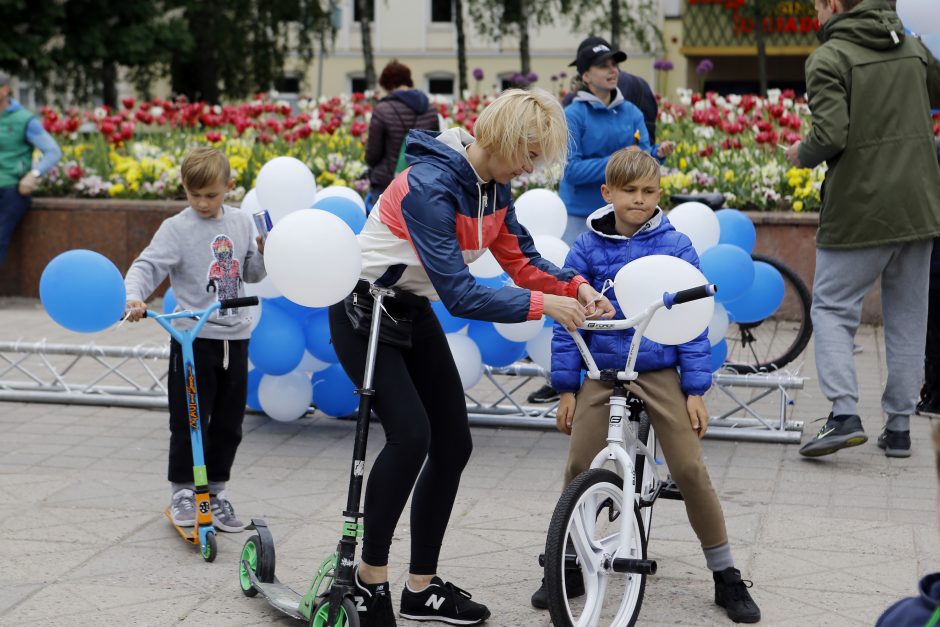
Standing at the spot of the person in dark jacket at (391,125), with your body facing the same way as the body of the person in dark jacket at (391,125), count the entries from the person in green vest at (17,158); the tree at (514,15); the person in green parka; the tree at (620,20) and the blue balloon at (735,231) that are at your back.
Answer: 2

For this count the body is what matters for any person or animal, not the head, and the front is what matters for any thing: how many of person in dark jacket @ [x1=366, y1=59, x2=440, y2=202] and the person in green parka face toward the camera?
0

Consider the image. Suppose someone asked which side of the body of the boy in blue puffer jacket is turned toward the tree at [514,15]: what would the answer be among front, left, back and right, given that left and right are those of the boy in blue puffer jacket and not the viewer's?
back

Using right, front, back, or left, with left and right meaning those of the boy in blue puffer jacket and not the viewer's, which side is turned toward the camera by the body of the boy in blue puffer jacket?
front

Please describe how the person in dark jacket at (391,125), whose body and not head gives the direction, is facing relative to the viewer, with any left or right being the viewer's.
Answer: facing away from the viewer and to the left of the viewer

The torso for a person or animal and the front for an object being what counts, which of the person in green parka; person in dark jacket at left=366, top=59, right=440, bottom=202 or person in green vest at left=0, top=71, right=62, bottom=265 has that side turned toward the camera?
the person in green vest

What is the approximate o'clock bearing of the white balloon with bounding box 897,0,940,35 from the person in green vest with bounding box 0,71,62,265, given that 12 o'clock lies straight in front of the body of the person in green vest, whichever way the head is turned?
The white balloon is roughly at 11 o'clock from the person in green vest.

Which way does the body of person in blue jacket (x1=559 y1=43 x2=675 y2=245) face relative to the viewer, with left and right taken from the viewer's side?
facing the viewer and to the right of the viewer

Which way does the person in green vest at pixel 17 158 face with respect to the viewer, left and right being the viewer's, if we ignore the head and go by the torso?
facing the viewer

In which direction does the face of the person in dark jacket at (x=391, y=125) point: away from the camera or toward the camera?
away from the camera

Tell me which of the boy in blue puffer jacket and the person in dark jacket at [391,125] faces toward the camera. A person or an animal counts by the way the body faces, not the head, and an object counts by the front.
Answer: the boy in blue puffer jacket

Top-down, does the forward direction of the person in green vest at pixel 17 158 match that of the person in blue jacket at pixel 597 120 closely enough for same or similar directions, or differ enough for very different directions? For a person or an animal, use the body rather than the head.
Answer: same or similar directions

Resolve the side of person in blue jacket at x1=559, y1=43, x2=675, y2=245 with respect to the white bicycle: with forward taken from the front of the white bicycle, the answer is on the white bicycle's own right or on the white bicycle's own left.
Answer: on the white bicycle's own right

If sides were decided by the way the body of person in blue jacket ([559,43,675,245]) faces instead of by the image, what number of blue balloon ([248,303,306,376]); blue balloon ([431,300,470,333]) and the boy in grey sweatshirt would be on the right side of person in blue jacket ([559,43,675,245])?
3

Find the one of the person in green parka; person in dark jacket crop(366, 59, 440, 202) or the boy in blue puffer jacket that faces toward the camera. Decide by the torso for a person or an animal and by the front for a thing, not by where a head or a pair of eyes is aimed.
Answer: the boy in blue puffer jacket

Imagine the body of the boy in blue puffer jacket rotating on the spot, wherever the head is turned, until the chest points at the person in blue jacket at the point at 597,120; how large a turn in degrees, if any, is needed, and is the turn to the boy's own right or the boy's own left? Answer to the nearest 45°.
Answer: approximately 180°

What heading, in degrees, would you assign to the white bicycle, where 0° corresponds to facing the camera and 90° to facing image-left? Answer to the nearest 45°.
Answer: approximately 45°

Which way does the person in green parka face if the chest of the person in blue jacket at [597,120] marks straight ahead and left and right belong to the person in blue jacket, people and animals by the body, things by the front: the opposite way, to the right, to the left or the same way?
the opposite way
